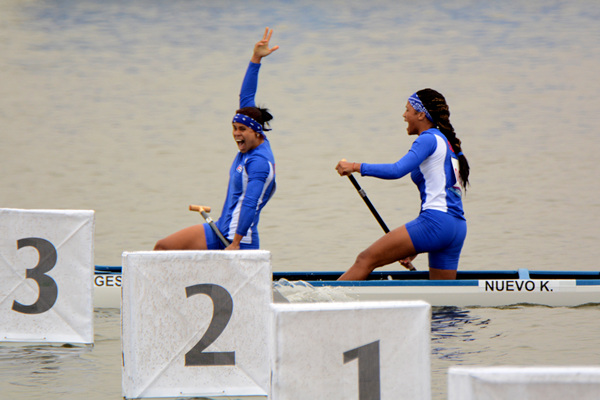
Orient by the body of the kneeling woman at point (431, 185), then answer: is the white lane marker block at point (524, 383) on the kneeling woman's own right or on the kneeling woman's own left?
on the kneeling woman's own left

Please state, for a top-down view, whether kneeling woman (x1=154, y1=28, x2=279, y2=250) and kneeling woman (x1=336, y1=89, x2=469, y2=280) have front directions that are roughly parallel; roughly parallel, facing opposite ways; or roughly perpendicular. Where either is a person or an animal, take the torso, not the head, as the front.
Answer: roughly parallel

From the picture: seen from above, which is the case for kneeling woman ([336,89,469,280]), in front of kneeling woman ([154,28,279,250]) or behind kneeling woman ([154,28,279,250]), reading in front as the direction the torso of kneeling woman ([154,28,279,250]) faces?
behind

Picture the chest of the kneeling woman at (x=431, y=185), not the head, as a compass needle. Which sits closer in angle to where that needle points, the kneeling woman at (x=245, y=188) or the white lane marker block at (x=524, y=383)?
the kneeling woman

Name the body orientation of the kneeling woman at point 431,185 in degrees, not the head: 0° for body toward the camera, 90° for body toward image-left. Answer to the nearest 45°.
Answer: approximately 90°
